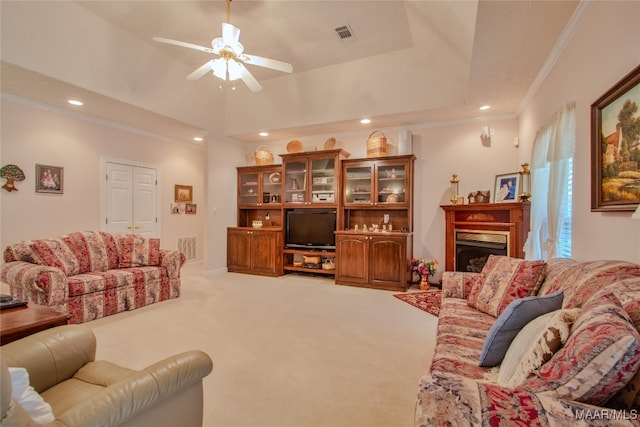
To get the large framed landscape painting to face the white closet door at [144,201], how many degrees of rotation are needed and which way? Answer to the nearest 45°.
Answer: approximately 45° to its right

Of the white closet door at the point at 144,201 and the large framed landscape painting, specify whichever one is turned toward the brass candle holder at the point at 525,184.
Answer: the white closet door

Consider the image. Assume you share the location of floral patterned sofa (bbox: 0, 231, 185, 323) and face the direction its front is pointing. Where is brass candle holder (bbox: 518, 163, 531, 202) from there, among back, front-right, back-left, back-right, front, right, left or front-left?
front

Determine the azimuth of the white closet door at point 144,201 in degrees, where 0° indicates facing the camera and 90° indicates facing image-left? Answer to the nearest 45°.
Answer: approximately 315°

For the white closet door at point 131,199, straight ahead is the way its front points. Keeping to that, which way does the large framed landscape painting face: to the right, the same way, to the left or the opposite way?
the opposite way

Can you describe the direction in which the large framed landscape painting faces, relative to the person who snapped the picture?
facing the viewer and to the left of the viewer

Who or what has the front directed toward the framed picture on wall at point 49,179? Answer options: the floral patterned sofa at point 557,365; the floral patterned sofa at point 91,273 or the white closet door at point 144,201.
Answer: the floral patterned sofa at point 557,365

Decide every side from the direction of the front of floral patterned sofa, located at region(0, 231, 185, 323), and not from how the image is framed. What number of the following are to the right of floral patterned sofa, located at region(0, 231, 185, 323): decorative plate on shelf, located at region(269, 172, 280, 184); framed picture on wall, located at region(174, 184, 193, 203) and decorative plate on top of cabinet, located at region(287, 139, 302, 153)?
0

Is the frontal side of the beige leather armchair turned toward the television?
yes

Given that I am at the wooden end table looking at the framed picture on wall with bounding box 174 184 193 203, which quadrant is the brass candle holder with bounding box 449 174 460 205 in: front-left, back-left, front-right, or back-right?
front-right

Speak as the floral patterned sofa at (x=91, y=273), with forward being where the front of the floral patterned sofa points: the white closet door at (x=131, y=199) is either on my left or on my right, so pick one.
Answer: on my left

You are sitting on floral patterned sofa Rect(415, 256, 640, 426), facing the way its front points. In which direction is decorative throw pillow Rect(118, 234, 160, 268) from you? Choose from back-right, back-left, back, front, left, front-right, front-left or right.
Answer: front

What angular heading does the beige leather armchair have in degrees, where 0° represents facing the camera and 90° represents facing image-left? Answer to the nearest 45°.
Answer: approximately 225°

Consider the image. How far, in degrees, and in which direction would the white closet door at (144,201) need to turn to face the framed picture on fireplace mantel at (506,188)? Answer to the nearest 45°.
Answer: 0° — it already faces it

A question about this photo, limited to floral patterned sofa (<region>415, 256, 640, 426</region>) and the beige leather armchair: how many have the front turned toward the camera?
0

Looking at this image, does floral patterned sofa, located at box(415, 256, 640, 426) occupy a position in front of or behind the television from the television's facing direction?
in front

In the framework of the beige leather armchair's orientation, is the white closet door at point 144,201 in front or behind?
in front

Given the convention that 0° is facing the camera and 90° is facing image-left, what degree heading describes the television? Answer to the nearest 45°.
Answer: approximately 0°

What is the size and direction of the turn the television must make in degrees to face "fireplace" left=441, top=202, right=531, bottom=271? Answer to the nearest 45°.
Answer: approximately 45° to its left

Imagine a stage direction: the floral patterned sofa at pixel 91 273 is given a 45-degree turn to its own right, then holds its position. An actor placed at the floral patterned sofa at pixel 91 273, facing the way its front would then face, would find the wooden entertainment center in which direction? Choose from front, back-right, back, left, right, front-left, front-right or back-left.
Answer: left

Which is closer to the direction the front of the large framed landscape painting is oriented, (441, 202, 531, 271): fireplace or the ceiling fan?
the ceiling fan
